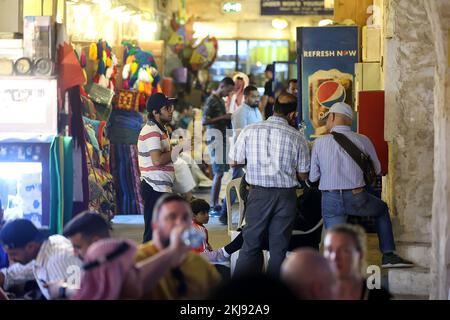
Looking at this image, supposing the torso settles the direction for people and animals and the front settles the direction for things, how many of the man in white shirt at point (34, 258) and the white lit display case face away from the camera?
0

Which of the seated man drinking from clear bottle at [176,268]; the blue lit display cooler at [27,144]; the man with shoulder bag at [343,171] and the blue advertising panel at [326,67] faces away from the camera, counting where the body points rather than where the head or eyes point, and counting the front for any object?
the man with shoulder bag

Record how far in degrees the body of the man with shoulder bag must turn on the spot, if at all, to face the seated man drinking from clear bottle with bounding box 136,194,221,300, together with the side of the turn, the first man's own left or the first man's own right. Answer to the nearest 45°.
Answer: approximately 180°

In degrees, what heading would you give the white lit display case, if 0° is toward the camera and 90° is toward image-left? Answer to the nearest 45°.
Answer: approximately 0°

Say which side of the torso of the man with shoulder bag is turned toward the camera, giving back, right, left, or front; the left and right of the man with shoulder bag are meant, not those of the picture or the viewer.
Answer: back

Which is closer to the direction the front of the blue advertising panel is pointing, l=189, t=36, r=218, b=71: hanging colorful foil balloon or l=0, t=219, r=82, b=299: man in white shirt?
the man in white shirt

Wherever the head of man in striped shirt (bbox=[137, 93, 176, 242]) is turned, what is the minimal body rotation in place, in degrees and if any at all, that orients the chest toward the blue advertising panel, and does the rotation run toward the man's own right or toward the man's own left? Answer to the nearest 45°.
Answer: approximately 45° to the man's own left

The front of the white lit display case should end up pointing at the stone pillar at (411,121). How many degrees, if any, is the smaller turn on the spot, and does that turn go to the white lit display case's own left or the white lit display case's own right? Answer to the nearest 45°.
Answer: approximately 90° to the white lit display case's own left

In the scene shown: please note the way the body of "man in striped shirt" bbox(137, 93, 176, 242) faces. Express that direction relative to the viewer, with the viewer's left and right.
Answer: facing to the right of the viewer

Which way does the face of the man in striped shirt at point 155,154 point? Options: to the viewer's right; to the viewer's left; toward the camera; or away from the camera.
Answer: to the viewer's right
